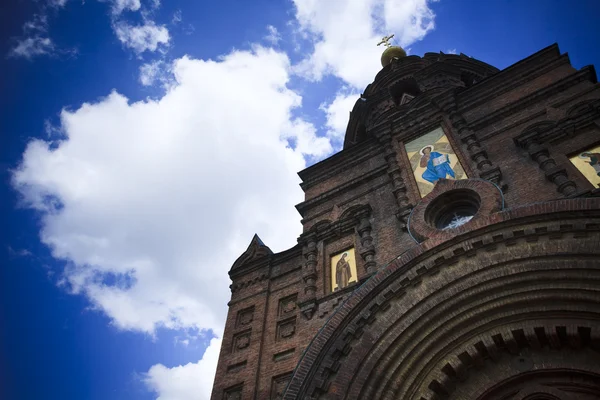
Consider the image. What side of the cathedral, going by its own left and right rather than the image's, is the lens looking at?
front
